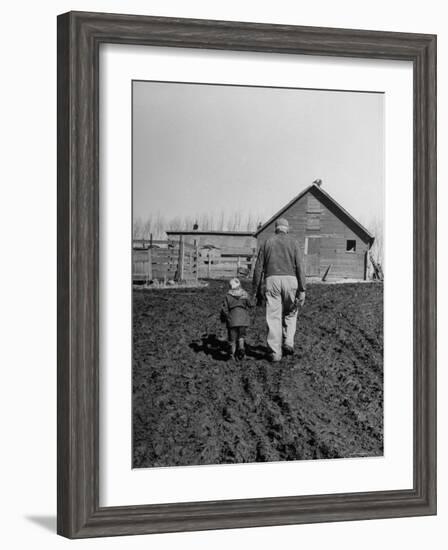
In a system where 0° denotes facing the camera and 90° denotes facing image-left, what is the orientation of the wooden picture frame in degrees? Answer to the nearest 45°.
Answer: approximately 315°
